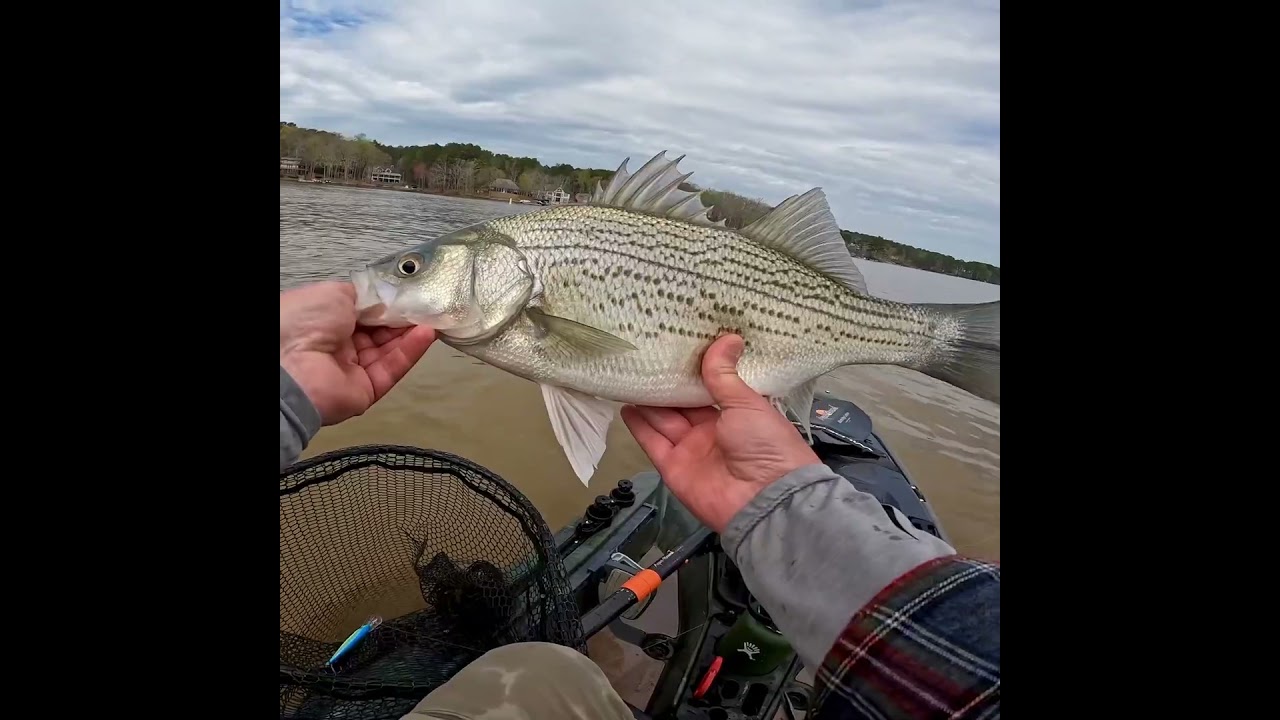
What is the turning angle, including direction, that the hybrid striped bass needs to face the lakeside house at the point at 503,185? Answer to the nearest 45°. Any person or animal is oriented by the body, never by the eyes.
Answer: approximately 90° to its right

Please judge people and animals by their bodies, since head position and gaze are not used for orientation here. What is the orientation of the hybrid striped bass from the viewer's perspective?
to the viewer's left
